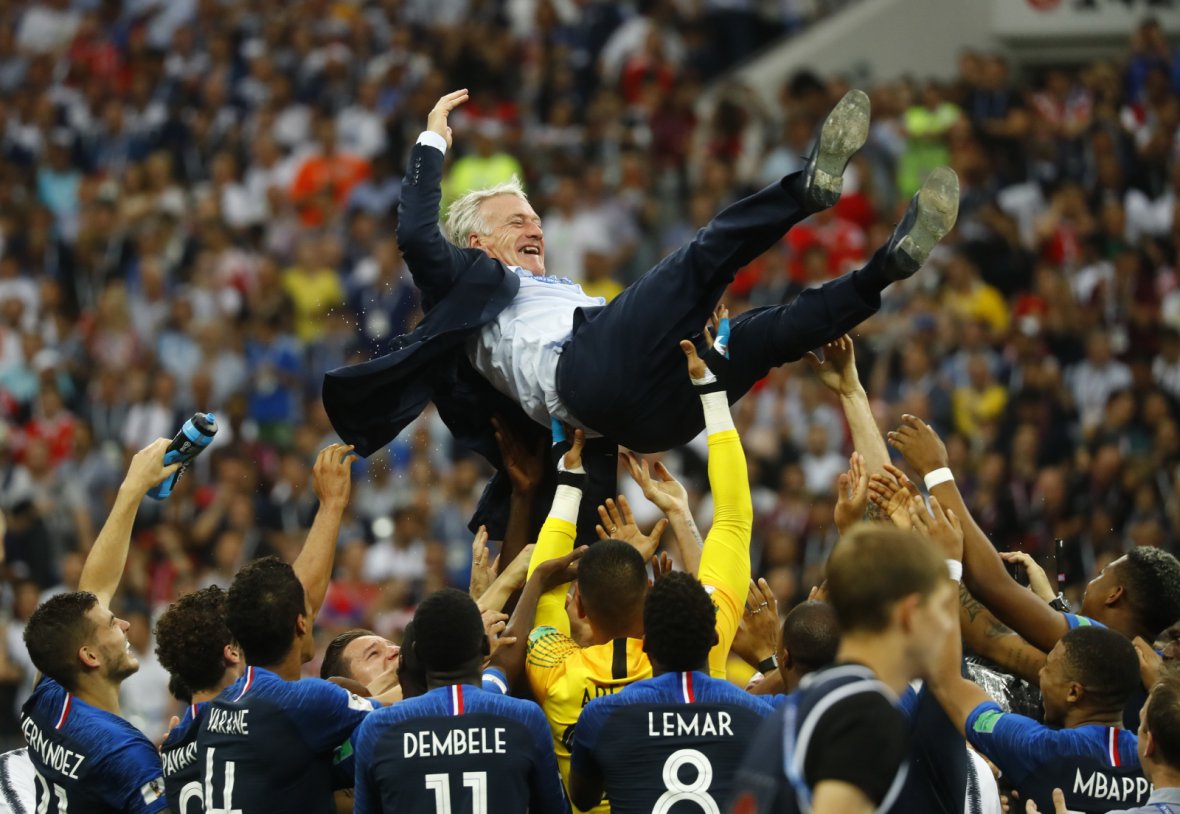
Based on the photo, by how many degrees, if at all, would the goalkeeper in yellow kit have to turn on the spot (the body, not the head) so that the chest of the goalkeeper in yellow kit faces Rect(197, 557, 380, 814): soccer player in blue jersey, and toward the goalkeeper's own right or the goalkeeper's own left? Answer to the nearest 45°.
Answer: approximately 90° to the goalkeeper's own left

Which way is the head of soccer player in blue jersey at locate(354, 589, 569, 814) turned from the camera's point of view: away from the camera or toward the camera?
away from the camera

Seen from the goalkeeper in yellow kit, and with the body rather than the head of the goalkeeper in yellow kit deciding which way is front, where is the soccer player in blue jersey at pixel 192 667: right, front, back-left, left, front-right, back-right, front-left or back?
left

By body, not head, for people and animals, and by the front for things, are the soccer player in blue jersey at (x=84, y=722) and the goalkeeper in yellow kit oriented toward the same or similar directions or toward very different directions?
same or similar directions

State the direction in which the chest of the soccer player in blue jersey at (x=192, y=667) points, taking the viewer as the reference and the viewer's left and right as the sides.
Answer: facing away from the viewer and to the right of the viewer

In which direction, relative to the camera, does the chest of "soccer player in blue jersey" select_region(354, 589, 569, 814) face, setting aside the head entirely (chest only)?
away from the camera

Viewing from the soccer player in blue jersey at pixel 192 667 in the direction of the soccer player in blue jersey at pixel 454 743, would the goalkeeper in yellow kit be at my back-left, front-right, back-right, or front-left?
front-left

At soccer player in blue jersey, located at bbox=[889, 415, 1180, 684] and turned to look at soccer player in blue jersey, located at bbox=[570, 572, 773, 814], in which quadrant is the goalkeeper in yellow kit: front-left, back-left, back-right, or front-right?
front-right

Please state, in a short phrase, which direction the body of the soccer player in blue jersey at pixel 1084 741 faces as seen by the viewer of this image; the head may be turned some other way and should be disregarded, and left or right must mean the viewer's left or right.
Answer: facing away from the viewer and to the left of the viewer

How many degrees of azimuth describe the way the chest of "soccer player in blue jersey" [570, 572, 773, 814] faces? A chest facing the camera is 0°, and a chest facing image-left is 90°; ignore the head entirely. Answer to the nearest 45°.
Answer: approximately 180°

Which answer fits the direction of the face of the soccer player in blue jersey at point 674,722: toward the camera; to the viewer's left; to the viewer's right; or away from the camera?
away from the camera

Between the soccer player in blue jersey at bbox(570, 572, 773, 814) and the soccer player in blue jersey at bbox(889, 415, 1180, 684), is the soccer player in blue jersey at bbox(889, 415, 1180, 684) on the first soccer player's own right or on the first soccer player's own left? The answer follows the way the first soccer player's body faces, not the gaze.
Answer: on the first soccer player's own right

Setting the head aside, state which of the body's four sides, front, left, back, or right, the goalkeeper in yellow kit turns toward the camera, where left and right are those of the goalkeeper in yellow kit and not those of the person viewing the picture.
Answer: back

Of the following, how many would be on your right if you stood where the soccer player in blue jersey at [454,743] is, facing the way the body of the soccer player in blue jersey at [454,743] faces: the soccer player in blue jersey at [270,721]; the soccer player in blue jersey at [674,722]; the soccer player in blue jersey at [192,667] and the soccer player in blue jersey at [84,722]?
1

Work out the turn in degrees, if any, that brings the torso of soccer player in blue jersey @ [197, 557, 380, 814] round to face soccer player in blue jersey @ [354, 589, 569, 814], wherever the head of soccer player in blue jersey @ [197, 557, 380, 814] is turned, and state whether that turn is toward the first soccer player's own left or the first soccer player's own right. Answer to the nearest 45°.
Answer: approximately 90° to the first soccer player's own right
